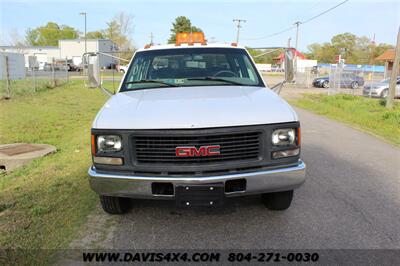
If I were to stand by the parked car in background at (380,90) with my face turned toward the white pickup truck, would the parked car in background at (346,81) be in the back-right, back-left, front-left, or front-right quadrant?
back-right

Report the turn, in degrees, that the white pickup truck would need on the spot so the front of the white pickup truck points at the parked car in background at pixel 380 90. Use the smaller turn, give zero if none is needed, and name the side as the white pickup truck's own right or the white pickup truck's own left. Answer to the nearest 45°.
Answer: approximately 135° to the white pickup truck's own left

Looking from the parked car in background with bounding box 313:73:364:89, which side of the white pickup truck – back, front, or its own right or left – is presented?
back

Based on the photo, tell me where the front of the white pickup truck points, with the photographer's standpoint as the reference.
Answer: facing the viewer
